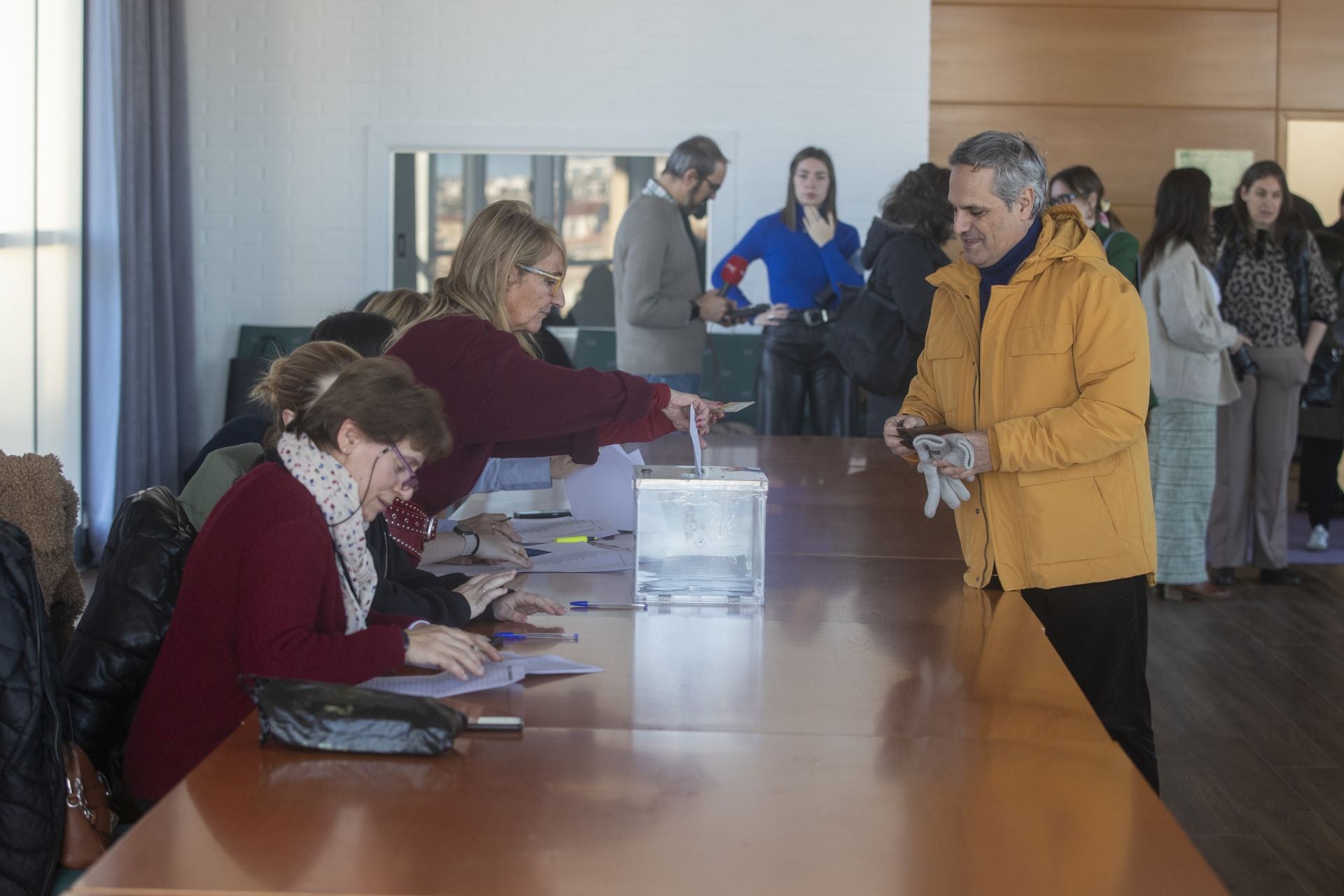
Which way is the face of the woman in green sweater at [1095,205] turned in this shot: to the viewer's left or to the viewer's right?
to the viewer's left

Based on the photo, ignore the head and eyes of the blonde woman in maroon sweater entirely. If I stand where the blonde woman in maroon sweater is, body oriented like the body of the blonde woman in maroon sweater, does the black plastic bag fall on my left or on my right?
on my right

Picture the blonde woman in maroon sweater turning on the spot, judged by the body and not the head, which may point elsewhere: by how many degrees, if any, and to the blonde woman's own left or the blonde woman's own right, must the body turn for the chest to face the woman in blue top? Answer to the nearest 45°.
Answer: approximately 90° to the blonde woman's own left

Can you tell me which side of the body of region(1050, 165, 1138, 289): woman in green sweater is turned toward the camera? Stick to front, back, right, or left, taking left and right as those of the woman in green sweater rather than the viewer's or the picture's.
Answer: left

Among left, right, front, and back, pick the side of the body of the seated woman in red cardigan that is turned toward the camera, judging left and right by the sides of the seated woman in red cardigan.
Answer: right

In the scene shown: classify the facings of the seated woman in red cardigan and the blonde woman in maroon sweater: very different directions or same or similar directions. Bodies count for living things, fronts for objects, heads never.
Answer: same or similar directions

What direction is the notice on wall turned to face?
toward the camera

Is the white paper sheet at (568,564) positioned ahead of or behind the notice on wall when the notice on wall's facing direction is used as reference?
ahead

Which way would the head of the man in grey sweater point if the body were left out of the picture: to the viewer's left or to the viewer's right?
to the viewer's right

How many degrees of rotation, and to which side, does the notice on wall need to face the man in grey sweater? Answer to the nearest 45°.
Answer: approximately 45° to its right

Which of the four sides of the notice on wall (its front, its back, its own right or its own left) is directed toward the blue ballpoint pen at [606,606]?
front

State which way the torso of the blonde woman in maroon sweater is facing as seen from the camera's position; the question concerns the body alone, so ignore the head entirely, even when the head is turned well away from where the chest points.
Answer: to the viewer's right
